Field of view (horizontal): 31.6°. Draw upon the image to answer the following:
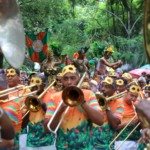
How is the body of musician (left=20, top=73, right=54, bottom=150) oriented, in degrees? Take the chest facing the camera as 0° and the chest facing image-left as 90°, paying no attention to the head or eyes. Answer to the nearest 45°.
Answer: approximately 45°

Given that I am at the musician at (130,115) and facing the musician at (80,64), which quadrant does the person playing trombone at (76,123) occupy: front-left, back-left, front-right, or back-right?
back-left

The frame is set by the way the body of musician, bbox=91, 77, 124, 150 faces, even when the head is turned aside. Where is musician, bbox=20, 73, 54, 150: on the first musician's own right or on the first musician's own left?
on the first musician's own right

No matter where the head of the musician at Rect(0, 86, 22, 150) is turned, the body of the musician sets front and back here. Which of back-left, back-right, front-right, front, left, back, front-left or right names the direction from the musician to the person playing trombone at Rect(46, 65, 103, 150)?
back-left

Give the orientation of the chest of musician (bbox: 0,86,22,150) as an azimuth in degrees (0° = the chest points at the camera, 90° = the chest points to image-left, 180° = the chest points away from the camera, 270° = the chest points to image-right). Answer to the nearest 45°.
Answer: approximately 45°

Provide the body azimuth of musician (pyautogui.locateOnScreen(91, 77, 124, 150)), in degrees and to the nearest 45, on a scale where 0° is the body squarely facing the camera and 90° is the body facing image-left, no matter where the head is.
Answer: approximately 45°

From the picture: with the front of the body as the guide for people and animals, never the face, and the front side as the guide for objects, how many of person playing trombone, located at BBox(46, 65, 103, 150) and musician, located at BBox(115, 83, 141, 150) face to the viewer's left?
0
